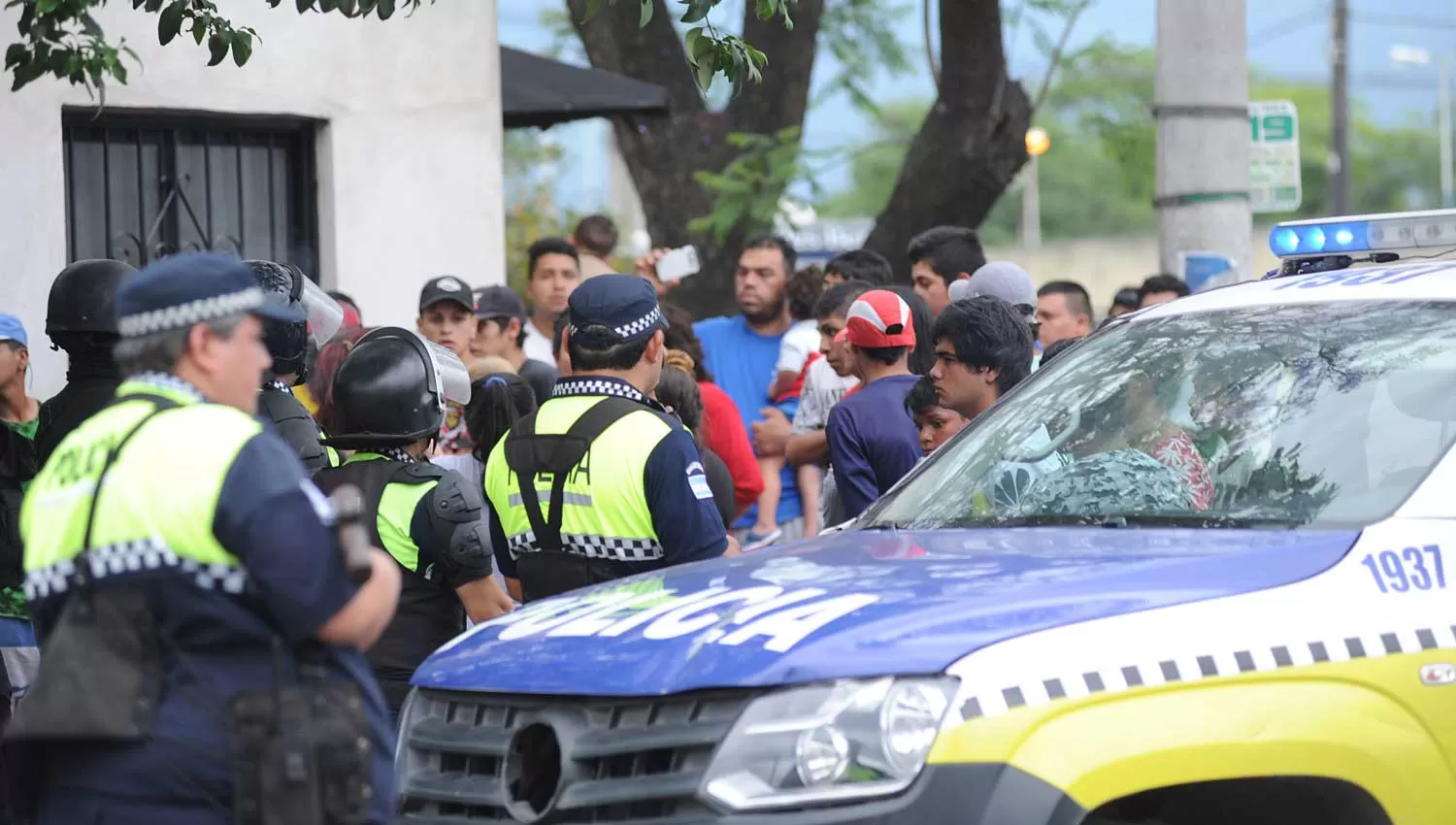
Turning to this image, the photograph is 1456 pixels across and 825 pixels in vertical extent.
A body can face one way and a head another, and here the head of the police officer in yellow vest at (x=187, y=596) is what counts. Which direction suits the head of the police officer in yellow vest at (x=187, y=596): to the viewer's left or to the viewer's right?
to the viewer's right

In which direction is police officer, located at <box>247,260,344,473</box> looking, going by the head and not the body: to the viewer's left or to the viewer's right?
to the viewer's right

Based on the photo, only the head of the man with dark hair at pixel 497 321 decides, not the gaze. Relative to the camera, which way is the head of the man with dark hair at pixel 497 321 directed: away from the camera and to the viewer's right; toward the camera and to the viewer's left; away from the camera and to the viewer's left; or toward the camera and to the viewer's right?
toward the camera and to the viewer's left

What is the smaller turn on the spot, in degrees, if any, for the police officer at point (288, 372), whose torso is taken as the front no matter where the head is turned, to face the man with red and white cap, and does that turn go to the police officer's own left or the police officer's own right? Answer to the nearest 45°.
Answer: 0° — they already face them

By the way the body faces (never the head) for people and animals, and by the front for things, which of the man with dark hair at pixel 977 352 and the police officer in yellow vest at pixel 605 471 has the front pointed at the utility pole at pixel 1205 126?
the police officer in yellow vest

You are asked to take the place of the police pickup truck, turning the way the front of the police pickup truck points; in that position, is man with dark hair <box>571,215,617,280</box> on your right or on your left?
on your right

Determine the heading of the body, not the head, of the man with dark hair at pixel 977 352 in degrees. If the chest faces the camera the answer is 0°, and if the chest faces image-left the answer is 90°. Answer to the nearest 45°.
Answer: approximately 90°

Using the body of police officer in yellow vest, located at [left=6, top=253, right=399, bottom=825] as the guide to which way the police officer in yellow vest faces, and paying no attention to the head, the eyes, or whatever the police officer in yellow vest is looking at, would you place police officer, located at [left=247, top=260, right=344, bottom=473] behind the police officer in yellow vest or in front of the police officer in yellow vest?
in front

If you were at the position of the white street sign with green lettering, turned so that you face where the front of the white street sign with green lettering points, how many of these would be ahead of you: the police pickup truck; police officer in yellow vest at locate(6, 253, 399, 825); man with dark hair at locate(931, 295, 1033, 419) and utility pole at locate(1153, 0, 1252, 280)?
4

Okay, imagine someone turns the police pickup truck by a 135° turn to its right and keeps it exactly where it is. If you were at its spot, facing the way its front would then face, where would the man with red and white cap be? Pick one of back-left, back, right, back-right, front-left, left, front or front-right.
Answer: front
